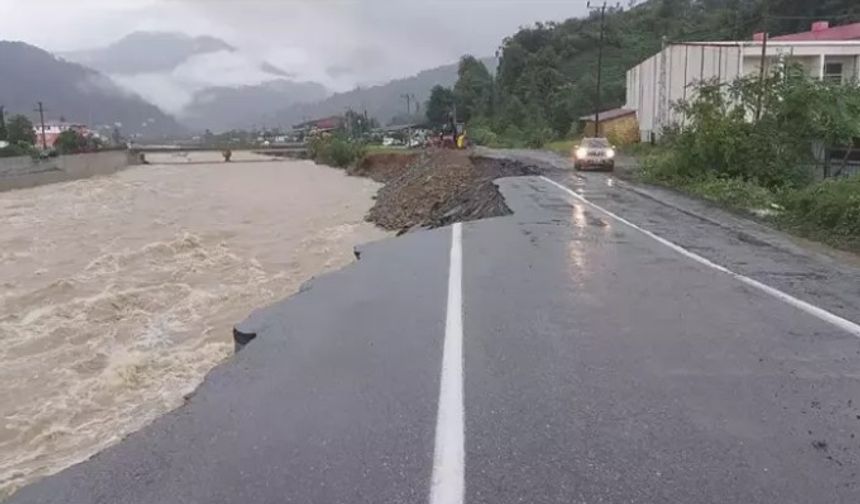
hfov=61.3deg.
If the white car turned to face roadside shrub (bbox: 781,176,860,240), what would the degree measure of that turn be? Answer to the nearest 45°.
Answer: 0° — it already faces it

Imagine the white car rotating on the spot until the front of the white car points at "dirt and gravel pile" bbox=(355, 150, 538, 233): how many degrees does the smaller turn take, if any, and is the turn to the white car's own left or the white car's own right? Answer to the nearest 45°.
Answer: approximately 45° to the white car's own right

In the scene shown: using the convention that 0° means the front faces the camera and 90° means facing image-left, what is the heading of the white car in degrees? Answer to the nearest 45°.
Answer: approximately 0°
